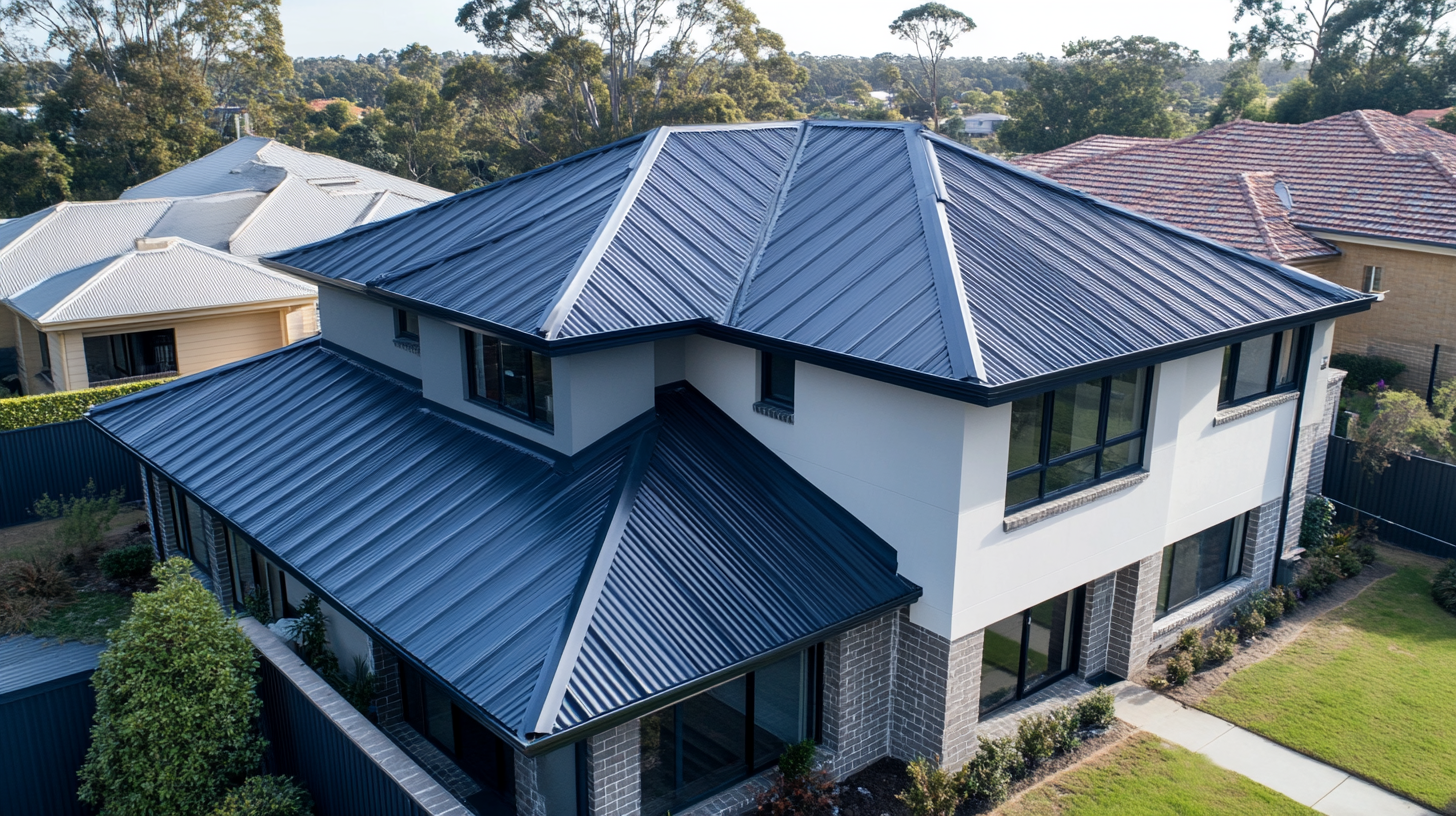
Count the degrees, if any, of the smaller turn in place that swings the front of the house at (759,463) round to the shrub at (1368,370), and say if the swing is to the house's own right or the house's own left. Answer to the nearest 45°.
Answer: approximately 90° to the house's own left

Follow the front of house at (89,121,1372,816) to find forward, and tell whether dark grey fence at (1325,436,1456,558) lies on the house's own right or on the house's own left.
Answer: on the house's own left

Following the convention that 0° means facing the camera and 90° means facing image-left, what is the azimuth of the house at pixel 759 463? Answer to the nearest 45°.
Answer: approximately 315°

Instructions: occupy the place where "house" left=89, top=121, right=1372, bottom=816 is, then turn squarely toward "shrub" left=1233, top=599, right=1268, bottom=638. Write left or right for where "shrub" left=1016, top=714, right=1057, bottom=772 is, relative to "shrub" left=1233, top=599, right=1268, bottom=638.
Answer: right

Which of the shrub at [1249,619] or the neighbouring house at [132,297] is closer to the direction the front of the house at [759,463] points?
the shrub

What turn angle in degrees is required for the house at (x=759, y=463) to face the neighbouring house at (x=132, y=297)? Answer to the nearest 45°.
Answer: approximately 180°

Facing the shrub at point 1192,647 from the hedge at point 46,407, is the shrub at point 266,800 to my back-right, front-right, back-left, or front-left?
front-right

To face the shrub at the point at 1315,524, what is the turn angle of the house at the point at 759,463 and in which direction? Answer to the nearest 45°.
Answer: approximately 90° to its left
